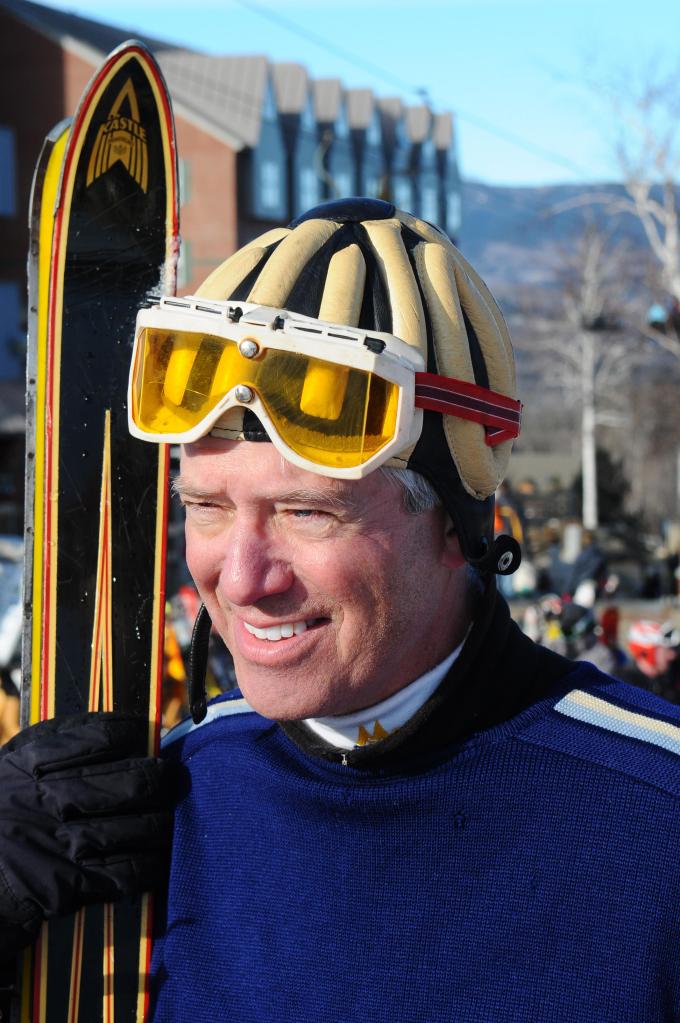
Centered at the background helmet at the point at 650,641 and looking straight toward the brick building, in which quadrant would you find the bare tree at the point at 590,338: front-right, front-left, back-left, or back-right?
front-right

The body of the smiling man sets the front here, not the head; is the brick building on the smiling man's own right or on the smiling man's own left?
on the smiling man's own right

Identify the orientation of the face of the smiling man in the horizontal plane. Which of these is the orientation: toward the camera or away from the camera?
toward the camera

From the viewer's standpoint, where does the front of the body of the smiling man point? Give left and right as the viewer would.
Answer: facing the viewer and to the left of the viewer

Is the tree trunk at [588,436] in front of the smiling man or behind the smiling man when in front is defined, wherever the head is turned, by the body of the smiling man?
behind

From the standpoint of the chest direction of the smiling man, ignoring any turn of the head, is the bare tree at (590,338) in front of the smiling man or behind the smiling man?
behind
